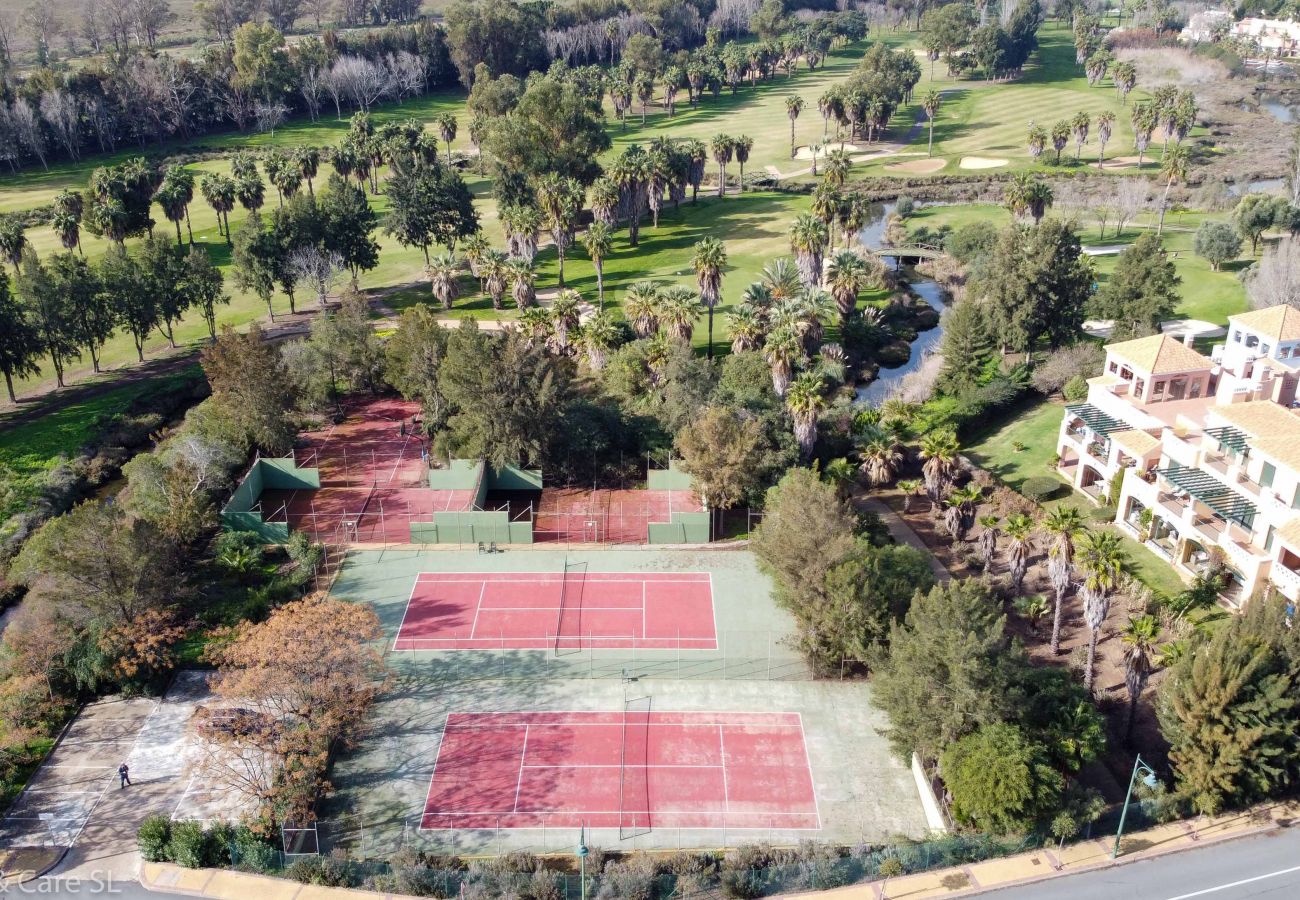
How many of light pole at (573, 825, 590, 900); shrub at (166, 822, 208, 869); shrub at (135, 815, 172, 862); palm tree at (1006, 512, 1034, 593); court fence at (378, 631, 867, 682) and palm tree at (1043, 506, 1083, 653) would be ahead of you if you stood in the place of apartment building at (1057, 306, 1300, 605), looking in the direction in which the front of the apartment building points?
6

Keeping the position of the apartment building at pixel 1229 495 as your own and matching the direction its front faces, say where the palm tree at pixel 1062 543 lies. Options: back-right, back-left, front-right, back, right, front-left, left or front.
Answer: front

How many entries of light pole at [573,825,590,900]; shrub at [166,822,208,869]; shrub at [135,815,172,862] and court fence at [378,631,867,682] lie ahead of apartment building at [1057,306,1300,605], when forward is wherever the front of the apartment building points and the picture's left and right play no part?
4

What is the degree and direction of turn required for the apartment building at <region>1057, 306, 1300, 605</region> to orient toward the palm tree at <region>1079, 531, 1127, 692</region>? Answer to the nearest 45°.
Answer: approximately 45° to its left

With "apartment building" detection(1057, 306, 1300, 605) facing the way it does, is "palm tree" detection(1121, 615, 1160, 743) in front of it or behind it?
in front

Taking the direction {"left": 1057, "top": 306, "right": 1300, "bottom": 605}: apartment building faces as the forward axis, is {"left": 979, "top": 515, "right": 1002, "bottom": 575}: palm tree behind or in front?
in front

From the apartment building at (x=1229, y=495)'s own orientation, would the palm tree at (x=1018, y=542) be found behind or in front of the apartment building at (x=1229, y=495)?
in front

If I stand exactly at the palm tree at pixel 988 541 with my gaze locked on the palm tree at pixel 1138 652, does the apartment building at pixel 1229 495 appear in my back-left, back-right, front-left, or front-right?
front-left

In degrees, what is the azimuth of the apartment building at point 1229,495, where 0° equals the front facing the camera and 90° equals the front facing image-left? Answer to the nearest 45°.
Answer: approximately 45°

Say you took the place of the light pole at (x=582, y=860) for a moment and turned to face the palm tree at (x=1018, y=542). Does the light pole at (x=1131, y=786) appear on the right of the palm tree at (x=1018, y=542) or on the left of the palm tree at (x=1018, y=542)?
right

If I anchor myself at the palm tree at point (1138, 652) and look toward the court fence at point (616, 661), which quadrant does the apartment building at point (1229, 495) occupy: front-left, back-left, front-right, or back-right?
back-right

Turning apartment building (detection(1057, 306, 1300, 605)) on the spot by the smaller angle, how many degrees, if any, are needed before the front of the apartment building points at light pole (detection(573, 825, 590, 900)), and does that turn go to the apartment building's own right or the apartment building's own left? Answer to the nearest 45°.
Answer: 0° — it already faces it

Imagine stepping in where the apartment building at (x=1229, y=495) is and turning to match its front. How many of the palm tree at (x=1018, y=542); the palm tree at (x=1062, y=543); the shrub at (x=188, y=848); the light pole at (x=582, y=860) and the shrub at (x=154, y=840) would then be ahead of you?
5

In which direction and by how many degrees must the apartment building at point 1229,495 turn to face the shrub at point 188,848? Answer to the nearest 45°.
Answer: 0° — it already faces it

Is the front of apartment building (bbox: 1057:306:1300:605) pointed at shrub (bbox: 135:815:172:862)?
yes

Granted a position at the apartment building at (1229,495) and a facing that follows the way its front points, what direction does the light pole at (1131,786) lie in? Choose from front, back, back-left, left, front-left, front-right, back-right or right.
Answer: front-left
